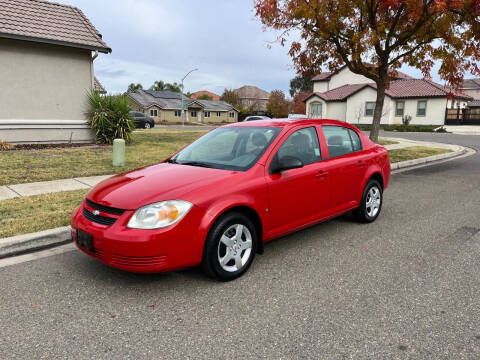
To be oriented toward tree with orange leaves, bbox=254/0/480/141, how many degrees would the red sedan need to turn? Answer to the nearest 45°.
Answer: approximately 180°

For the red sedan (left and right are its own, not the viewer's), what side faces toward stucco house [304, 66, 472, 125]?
back

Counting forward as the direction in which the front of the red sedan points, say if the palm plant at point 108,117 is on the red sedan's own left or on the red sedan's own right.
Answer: on the red sedan's own right

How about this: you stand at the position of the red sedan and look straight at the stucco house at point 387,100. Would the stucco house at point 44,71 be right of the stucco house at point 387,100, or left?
left

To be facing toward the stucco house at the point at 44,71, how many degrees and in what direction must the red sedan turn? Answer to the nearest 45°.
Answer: approximately 90° to its right

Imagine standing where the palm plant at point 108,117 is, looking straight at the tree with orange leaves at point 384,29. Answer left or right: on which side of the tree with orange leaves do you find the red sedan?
right

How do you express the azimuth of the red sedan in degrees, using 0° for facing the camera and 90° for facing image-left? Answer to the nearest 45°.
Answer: approximately 45°
